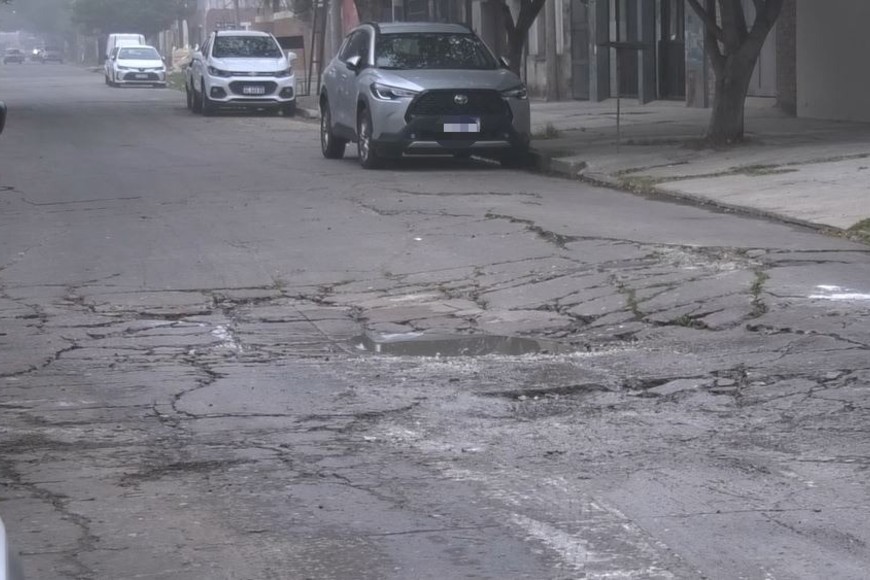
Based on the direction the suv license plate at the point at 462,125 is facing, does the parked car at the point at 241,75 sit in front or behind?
behind

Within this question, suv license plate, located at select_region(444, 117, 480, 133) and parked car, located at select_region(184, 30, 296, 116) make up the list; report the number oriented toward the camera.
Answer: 2

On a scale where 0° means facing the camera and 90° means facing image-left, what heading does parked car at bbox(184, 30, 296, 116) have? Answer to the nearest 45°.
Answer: approximately 0°

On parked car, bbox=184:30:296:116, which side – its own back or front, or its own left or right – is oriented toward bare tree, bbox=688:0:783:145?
front

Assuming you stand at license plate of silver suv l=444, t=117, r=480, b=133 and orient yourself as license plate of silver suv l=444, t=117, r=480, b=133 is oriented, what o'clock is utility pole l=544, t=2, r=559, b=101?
The utility pole is roughly at 6 o'clock from the license plate of silver suv.

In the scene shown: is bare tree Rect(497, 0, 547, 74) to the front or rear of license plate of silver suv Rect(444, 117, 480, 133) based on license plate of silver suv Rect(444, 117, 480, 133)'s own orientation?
to the rear

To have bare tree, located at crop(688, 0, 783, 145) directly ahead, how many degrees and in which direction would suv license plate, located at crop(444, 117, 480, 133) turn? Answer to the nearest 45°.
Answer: approximately 90° to its left

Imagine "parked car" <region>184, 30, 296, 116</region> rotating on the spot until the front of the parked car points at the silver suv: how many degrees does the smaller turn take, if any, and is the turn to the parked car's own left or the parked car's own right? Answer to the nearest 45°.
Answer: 0° — it already faces it
